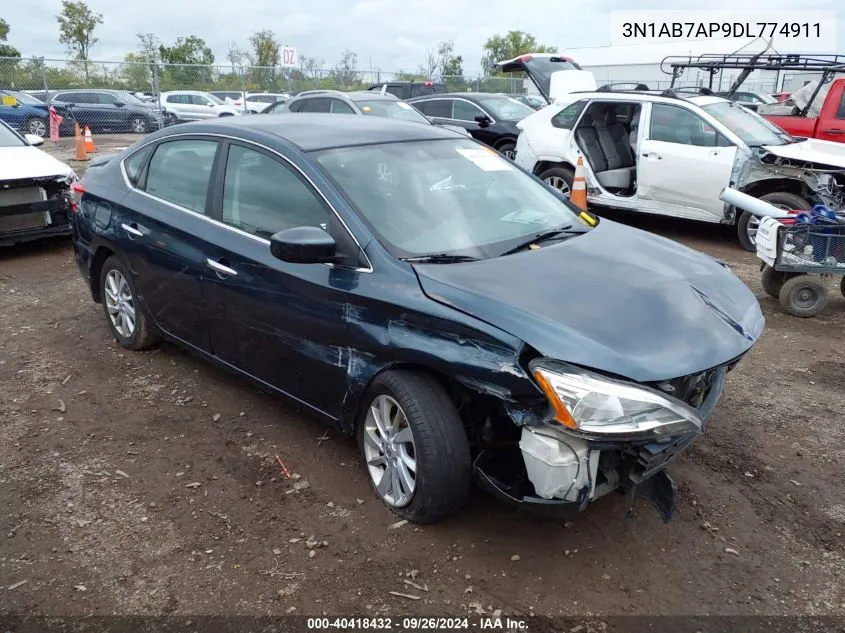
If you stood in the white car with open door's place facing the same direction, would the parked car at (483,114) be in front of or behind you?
behind

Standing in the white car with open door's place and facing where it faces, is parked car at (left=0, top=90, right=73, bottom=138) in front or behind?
behind

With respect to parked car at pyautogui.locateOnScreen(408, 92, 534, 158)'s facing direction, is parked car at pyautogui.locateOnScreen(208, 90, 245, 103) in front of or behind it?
behind

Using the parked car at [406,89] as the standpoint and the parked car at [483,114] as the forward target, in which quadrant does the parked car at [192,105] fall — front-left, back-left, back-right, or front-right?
back-right

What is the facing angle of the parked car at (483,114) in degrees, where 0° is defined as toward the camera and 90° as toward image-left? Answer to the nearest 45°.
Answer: approximately 315°

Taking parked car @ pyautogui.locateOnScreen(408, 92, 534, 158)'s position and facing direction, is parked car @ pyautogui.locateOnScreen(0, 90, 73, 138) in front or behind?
behind

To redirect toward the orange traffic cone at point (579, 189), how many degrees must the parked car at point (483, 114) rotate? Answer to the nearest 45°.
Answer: approximately 45° to its right
